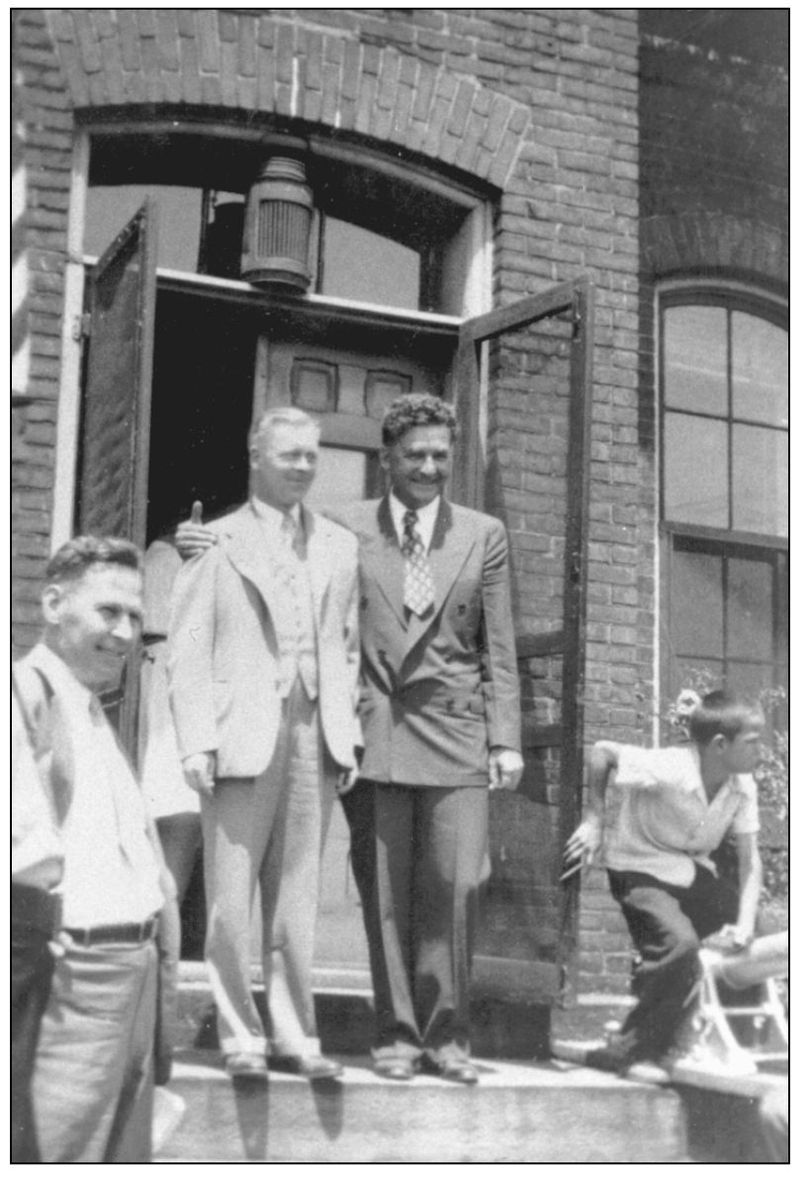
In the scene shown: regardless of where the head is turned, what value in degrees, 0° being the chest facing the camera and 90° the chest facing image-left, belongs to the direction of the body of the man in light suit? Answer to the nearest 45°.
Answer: approximately 315°

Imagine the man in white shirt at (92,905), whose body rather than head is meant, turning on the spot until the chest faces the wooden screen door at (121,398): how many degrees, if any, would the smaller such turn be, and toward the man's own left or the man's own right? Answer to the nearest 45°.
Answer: approximately 135° to the man's own left

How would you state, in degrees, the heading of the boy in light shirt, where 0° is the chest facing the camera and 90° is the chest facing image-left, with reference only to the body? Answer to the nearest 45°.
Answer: approximately 315°

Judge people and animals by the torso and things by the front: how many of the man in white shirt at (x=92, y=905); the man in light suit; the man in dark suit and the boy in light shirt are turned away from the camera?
0

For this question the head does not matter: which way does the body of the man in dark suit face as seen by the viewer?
toward the camera

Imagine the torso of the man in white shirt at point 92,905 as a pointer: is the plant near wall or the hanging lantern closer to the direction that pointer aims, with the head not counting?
the plant near wall

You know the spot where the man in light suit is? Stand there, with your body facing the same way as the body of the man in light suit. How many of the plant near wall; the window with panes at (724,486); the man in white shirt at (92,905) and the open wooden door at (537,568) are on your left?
3

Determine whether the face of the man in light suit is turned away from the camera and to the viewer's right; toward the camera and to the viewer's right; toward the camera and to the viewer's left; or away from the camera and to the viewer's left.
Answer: toward the camera and to the viewer's right

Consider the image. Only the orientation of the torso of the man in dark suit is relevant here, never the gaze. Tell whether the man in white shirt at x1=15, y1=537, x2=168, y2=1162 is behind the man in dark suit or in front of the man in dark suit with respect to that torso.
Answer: in front

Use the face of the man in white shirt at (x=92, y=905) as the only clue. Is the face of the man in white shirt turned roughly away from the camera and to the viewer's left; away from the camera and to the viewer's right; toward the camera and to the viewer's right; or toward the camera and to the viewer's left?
toward the camera and to the viewer's right

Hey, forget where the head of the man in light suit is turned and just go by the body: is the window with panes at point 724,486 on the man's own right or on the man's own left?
on the man's own left

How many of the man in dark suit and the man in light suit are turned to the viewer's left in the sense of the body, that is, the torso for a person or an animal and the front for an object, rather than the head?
0

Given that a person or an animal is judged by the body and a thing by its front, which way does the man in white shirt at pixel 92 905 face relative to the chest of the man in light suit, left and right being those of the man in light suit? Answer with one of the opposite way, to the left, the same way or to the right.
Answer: the same way

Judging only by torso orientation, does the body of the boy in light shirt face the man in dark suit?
no

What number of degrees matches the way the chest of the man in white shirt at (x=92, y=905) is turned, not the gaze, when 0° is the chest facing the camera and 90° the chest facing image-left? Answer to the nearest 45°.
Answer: approximately 315°
